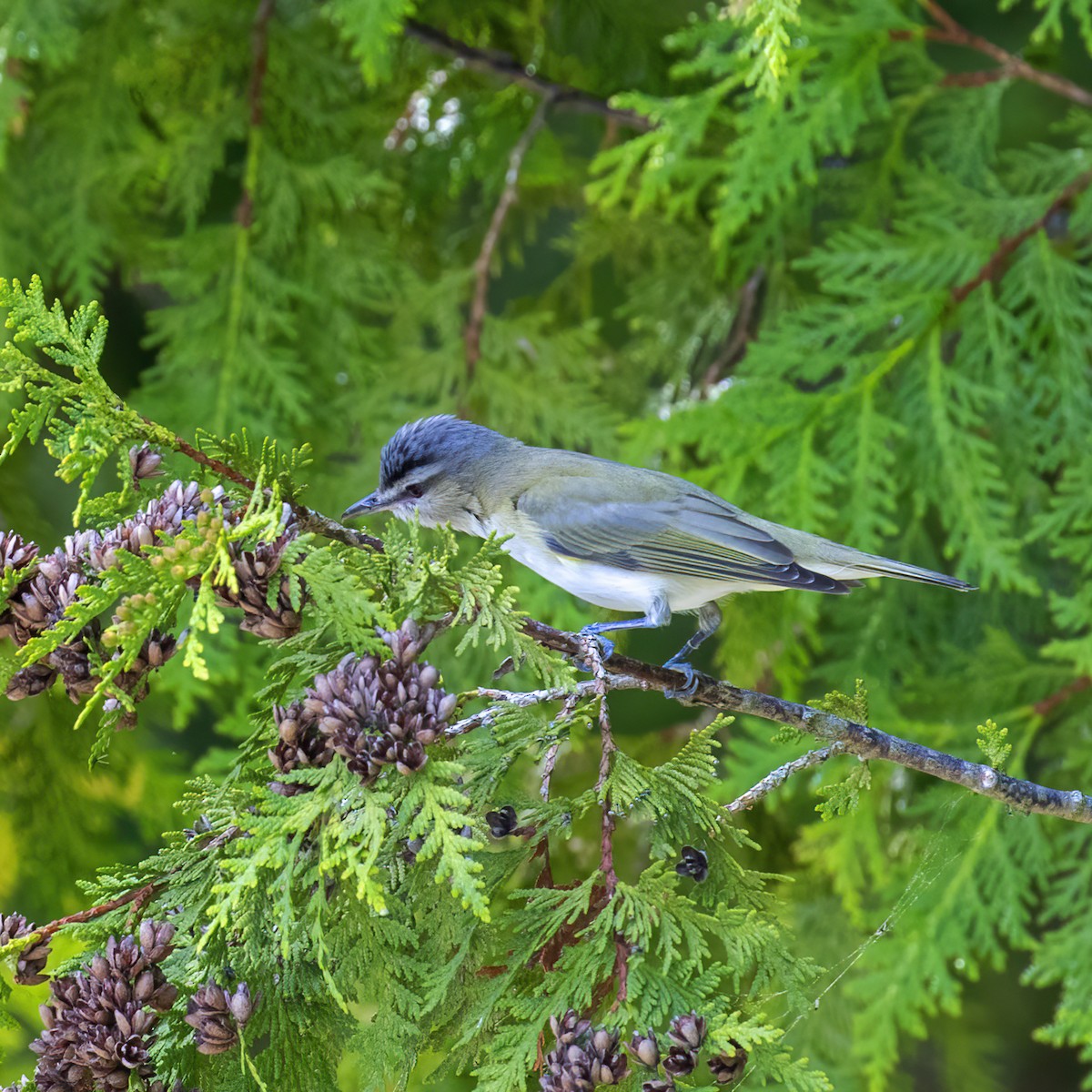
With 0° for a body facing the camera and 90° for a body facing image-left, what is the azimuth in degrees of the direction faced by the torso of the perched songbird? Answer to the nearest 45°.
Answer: approximately 90°

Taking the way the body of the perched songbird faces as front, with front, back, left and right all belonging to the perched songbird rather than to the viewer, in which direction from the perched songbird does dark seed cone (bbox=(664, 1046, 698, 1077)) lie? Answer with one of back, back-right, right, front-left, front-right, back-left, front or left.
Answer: left
